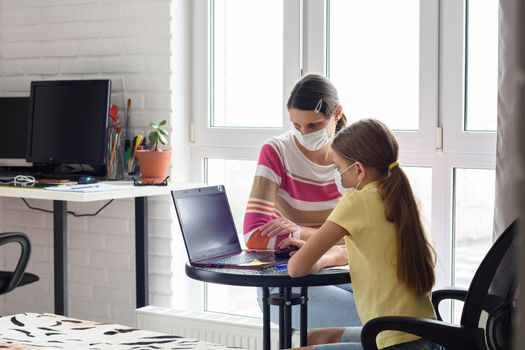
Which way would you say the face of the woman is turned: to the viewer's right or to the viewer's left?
to the viewer's left

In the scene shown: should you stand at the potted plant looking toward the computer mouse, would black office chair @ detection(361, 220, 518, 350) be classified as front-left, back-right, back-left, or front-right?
back-left

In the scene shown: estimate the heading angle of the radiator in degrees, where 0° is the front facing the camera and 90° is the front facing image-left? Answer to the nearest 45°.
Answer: approximately 45°

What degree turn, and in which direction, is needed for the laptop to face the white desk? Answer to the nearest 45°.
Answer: approximately 180°

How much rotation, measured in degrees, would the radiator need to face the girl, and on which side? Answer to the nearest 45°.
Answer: approximately 45° to its left

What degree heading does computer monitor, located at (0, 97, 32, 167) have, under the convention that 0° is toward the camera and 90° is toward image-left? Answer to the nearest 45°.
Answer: approximately 0°

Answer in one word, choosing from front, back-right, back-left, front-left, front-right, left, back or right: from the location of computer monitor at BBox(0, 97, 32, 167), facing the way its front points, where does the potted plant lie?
front-left

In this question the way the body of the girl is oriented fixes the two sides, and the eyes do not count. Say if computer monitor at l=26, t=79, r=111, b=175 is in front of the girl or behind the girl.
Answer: in front

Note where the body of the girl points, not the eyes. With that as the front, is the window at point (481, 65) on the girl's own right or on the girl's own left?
on the girl's own right

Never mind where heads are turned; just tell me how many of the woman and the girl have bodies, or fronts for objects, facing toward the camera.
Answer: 1

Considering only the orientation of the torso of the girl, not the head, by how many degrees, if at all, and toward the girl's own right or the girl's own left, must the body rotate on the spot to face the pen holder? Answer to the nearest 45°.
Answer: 0° — they already face it

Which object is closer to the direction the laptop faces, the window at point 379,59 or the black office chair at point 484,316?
the black office chair

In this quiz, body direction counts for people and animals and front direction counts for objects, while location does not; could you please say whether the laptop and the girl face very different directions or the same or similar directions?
very different directions
